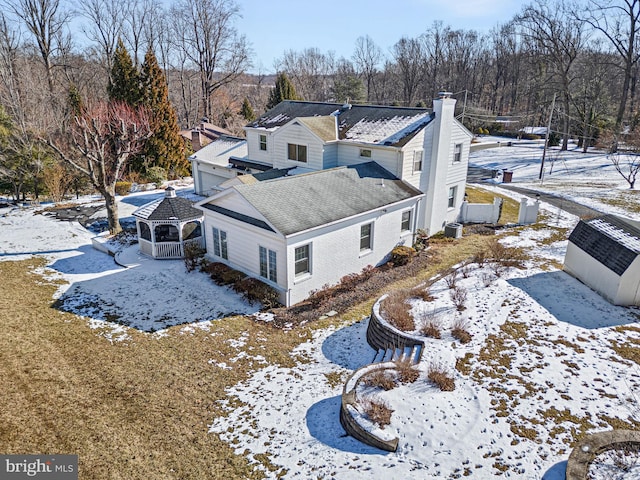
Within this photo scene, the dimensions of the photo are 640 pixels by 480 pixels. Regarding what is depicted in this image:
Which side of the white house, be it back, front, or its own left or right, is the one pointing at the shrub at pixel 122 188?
left

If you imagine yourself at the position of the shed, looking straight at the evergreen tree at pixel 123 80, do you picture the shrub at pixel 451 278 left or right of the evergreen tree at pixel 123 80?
left

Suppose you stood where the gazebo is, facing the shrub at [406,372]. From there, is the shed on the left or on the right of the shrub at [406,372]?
left

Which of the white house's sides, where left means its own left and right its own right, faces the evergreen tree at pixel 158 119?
left

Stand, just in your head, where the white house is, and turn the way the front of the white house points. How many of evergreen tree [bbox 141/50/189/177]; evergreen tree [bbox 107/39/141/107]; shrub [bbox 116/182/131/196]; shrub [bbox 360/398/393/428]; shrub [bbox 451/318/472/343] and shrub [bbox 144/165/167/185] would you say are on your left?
4

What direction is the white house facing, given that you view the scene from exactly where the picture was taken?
facing away from the viewer and to the right of the viewer
